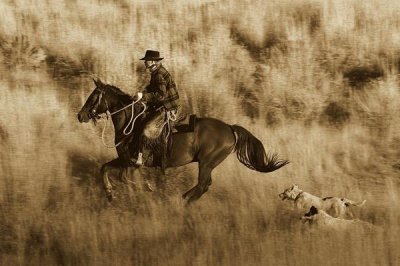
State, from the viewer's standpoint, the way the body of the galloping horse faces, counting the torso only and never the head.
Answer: to the viewer's left

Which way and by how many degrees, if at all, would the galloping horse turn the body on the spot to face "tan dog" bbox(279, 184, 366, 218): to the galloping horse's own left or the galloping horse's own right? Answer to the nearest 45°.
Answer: approximately 180°

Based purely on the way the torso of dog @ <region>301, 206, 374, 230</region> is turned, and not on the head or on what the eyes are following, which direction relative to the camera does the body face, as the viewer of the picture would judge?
to the viewer's left

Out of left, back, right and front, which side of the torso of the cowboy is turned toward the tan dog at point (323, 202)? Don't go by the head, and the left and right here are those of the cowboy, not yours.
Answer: back

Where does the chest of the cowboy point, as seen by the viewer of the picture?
to the viewer's left

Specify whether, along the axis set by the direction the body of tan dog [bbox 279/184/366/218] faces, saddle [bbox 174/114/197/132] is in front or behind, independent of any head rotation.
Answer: in front

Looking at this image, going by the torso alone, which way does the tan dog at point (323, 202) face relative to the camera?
to the viewer's left

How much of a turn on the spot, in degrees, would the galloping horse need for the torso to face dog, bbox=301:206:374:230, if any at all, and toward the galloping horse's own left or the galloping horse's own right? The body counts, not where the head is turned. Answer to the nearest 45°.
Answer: approximately 180°

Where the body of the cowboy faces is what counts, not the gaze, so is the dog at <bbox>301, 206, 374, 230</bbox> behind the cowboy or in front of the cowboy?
behind

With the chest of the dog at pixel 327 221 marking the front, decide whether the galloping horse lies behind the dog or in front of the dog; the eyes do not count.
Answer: in front

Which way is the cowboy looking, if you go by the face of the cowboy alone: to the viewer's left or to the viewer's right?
to the viewer's left
